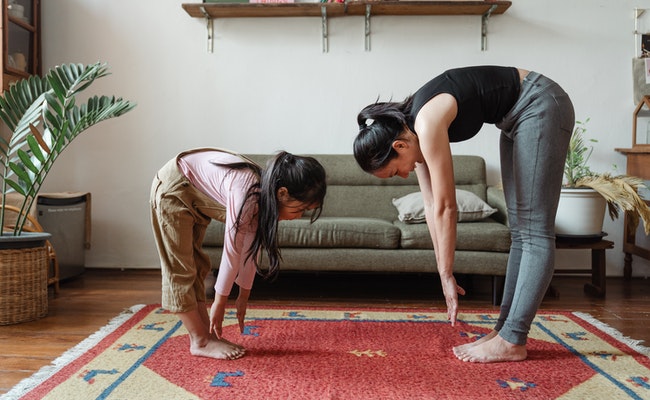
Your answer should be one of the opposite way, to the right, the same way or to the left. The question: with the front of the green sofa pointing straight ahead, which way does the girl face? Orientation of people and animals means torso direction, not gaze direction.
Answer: to the left

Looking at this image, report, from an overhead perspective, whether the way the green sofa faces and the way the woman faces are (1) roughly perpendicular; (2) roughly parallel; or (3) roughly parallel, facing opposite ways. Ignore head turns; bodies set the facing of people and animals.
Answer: roughly perpendicular

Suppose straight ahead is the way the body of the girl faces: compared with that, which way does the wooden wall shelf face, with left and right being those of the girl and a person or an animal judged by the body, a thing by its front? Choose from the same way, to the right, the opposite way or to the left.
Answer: to the right

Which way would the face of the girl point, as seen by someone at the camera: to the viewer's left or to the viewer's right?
to the viewer's right

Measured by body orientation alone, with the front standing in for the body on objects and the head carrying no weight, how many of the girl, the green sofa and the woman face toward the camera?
1

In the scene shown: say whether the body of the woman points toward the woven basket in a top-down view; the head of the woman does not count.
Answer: yes

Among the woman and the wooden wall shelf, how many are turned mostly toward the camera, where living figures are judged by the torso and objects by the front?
1

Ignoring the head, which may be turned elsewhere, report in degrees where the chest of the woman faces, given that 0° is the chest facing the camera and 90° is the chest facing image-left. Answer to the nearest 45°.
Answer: approximately 90°

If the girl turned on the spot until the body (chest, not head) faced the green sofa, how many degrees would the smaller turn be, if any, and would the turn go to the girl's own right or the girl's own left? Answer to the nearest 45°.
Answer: approximately 45° to the girl's own left

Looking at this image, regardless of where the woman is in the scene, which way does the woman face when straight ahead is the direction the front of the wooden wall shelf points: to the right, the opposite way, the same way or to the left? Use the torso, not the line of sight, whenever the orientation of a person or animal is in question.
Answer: to the right

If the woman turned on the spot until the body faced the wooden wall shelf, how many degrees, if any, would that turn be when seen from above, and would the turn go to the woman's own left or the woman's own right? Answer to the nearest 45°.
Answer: approximately 45° to the woman's own right

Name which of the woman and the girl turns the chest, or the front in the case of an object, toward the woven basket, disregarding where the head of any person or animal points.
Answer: the woman

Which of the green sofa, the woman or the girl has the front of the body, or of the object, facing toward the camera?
the green sofa

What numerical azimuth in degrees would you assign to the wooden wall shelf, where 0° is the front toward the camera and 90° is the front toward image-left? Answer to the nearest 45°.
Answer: approximately 0°

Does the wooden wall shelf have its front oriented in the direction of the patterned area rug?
yes

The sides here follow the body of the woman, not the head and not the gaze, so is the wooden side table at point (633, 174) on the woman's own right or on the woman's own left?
on the woman's own right

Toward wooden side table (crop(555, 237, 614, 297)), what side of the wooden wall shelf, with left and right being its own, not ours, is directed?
left

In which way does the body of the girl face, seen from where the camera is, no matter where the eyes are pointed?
to the viewer's right
